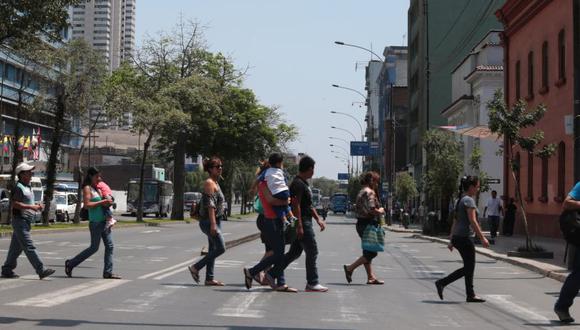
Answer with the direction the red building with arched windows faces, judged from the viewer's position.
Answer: facing to the left of the viewer

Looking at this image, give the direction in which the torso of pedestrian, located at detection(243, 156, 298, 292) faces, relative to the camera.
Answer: to the viewer's right

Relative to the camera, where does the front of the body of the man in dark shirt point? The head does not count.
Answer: to the viewer's right

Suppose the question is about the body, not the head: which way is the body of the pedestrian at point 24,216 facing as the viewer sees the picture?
to the viewer's right
